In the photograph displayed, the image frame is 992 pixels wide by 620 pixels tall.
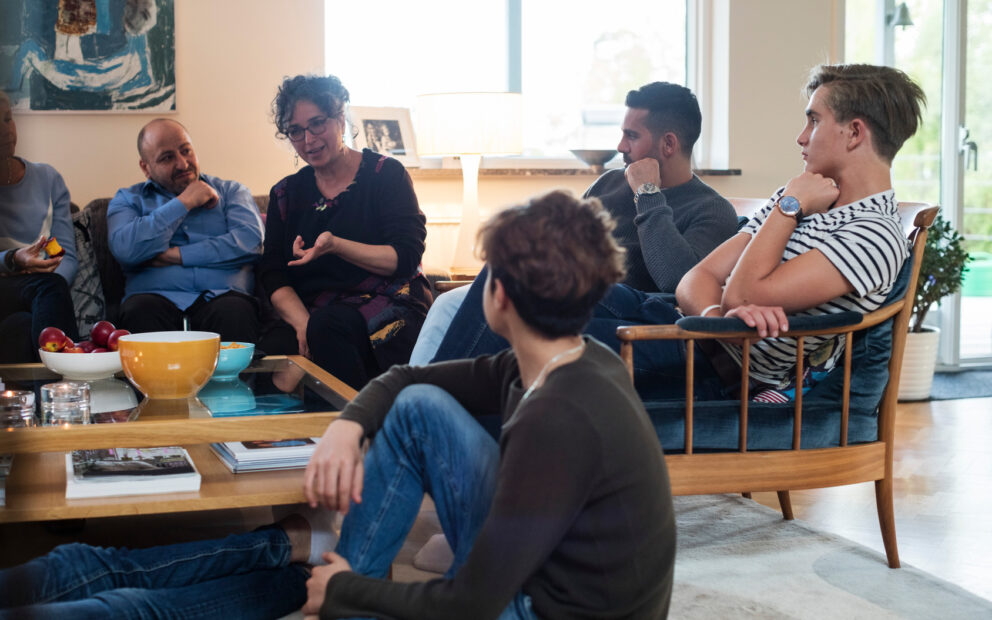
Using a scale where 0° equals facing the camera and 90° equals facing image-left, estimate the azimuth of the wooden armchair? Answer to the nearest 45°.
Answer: approximately 90°

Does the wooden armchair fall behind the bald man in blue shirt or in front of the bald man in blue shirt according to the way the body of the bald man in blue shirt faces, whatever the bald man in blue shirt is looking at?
in front

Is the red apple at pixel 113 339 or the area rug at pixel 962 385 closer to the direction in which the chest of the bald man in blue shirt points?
the red apple

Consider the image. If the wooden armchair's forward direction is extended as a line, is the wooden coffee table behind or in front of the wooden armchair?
in front

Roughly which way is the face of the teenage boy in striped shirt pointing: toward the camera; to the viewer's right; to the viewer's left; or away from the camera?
to the viewer's left

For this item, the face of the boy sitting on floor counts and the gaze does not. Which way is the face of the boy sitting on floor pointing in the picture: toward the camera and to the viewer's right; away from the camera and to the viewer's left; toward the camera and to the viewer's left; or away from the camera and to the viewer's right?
away from the camera and to the viewer's left

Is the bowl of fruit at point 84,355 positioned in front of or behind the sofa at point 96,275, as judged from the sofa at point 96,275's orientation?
in front

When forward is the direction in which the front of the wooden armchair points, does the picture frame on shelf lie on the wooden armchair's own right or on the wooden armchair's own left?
on the wooden armchair's own right

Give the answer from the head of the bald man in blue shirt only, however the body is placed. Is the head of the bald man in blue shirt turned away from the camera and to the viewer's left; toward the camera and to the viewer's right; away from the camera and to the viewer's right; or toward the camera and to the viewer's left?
toward the camera and to the viewer's right

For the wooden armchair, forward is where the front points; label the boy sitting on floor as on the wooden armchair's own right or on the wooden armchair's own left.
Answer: on the wooden armchair's own left
